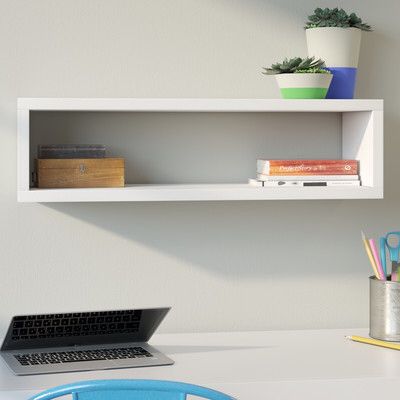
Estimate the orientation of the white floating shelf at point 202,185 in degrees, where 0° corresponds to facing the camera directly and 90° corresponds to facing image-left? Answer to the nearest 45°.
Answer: approximately 0°

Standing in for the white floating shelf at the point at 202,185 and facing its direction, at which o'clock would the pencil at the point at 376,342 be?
The pencil is roughly at 9 o'clock from the white floating shelf.

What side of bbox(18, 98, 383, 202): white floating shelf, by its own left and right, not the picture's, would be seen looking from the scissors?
left

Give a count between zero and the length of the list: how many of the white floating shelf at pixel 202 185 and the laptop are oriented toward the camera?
2
